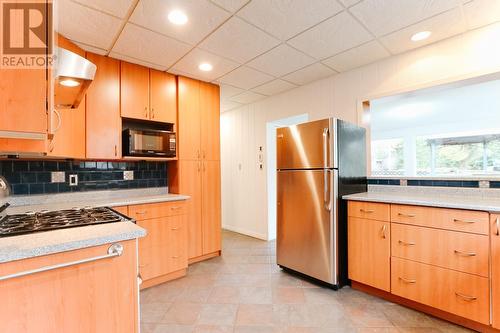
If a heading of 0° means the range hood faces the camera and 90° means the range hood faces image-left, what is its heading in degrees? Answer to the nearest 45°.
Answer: approximately 315°

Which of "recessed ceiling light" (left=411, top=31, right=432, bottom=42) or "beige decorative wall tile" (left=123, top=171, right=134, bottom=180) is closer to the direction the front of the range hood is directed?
the recessed ceiling light

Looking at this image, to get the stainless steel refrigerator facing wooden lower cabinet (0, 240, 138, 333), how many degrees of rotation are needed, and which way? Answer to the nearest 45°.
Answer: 0° — it already faces it

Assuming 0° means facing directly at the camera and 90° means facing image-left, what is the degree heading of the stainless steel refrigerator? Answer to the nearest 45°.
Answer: approximately 45°

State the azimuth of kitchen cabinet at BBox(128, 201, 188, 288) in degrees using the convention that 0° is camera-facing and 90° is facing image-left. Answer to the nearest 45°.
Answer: approximately 315°

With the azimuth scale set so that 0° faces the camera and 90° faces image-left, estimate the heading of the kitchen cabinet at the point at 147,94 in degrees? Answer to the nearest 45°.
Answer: approximately 315°

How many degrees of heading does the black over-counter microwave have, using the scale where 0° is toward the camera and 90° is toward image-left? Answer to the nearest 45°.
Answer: approximately 315°
